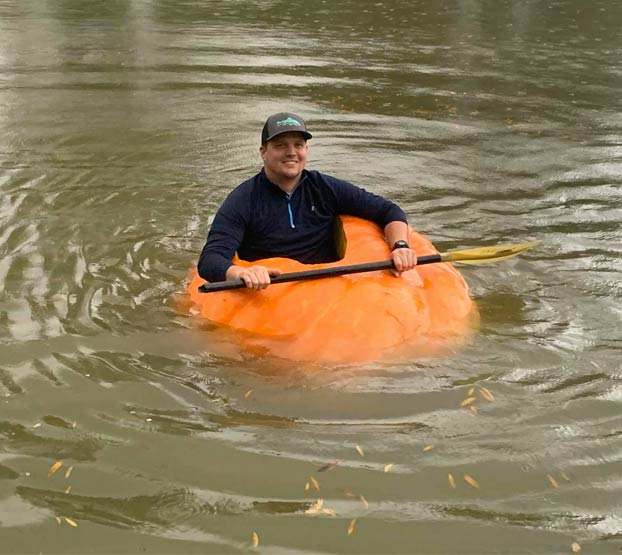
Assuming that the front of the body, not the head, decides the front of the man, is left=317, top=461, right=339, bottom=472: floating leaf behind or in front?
in front

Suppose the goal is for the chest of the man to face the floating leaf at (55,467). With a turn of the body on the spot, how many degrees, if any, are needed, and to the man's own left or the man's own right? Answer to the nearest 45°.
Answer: approximately 45° to the man's own right

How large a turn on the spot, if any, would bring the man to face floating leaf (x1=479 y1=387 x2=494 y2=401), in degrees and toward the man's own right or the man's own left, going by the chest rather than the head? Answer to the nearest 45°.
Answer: approximately 45° to the man's own left

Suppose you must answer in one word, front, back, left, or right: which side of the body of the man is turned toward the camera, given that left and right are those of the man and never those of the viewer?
front
